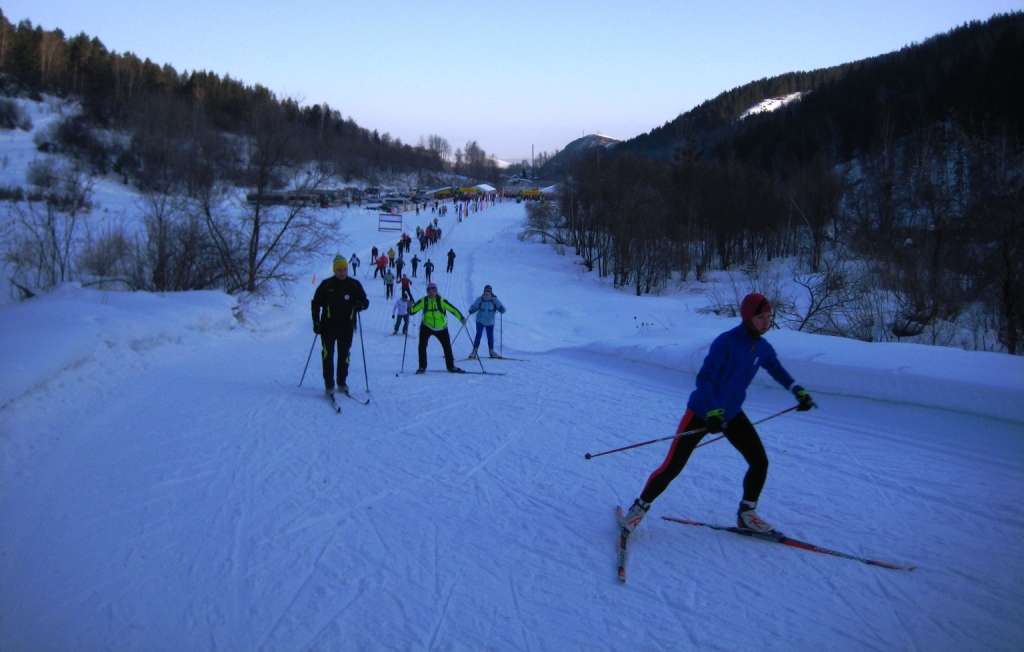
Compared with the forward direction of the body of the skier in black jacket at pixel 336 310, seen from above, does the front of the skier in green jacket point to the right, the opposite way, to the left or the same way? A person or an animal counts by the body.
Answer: the same way

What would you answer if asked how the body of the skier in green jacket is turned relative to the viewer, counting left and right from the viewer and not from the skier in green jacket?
facing the viewer

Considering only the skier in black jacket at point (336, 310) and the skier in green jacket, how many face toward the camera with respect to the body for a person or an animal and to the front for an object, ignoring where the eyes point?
2

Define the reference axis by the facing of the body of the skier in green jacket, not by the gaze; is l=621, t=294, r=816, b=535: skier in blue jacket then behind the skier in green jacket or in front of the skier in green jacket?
in front

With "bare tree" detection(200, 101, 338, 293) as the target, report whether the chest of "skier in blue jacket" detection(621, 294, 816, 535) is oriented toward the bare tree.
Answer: no

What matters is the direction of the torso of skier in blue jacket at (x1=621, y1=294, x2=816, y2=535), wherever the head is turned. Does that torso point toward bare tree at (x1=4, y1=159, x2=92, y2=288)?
no

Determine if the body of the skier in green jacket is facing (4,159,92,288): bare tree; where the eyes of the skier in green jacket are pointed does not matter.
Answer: no

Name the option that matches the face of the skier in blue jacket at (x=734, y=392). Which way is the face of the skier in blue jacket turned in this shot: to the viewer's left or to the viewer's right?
to the viewer's right

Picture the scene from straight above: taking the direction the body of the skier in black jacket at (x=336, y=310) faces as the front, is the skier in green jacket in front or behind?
behind

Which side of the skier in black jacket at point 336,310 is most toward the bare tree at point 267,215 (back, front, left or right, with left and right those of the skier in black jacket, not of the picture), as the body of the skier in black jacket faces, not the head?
back

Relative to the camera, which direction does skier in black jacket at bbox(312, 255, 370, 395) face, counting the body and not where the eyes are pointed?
toward the camera

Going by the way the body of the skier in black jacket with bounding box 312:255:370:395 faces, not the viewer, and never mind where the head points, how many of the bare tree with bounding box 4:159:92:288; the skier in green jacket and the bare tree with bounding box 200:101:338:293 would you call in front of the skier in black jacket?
0

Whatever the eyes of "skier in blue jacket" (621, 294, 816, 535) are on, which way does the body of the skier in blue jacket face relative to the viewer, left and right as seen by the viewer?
facing the viewer and to the right of the viewer

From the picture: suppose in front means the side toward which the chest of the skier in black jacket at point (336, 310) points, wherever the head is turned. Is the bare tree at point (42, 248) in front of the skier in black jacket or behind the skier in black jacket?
behind
